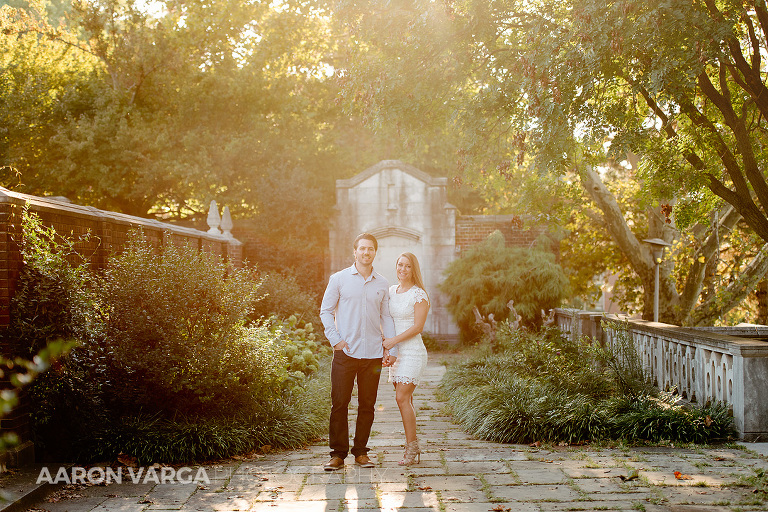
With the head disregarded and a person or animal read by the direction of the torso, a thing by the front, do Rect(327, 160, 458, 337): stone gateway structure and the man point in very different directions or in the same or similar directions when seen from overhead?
same or similar directions

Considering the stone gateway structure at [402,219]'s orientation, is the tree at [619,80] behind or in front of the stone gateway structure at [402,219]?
in front

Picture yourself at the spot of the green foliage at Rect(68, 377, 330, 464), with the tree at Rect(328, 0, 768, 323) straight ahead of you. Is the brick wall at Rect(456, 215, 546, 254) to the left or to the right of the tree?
left

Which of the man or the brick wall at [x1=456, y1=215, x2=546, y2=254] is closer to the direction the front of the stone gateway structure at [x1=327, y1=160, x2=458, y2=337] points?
the man

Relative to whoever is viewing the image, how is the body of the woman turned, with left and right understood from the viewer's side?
facing the viewer and to the left of the viewer

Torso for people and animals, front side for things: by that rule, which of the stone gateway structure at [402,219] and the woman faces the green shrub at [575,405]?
the stone gateway structure

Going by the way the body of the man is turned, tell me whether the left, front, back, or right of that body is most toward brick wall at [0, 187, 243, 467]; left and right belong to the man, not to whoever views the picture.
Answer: right

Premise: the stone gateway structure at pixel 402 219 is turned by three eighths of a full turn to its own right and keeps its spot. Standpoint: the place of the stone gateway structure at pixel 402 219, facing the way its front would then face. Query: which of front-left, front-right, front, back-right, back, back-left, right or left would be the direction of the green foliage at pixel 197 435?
back-left

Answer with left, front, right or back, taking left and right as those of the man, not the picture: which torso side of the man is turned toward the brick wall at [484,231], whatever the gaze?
back

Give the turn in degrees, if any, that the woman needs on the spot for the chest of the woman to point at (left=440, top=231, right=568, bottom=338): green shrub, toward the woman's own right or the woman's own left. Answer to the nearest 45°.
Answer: approximately 135° to the woman's own right

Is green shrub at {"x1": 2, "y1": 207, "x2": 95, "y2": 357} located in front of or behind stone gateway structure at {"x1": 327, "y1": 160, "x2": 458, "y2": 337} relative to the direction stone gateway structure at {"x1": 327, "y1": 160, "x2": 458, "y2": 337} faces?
in front

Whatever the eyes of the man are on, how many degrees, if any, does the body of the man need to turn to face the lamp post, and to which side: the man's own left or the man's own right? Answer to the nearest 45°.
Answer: approximately 135° to the man's own left

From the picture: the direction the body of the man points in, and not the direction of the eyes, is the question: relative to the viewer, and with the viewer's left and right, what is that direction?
facing the viewer

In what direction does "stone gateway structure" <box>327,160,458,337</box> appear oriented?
toward the camera

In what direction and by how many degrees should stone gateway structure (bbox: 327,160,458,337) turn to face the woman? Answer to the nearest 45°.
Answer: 0° — it already faces them
